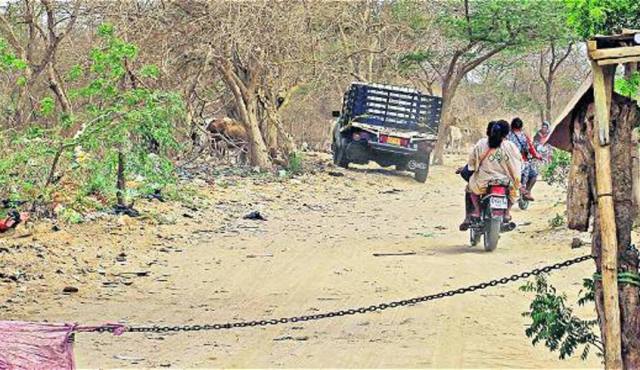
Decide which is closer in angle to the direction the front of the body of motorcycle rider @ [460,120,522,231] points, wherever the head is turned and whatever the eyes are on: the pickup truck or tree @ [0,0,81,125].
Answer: the pickup truck

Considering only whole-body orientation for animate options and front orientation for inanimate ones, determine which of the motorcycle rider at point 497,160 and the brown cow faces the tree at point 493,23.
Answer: the motorcycle rider

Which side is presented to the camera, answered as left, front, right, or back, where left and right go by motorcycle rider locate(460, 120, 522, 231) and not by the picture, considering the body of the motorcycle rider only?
back

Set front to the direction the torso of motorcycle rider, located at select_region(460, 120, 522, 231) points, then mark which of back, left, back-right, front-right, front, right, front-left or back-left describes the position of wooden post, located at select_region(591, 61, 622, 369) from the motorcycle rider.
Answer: back

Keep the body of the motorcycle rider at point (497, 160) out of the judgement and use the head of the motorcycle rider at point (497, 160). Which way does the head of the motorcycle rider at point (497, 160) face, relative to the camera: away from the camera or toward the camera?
away from the camera

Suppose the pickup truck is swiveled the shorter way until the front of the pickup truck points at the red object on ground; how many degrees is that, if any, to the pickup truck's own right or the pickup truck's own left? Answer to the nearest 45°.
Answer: approximately 180°

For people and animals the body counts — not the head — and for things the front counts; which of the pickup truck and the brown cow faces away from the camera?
the pickup truck

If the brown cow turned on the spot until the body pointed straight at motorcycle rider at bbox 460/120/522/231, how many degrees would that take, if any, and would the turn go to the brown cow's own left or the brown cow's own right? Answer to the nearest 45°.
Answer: approximately 90° to the brown cow's own left

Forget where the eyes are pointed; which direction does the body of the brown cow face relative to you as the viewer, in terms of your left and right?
facing to the left of the viewer

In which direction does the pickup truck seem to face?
away from the camera

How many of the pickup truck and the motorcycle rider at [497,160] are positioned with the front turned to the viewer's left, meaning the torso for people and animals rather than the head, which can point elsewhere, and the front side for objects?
0

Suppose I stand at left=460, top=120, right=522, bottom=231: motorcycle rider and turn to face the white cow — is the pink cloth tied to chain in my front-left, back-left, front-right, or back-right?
back-left

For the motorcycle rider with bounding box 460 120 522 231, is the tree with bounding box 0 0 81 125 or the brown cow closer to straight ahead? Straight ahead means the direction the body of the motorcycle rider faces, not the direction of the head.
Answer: the brown cow

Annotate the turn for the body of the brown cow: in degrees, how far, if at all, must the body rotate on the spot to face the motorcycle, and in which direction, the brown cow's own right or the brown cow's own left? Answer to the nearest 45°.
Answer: approximately 90° to the brown cow's own left

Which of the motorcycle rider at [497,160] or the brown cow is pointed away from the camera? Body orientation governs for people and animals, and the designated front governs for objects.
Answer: the motorcycle rider
